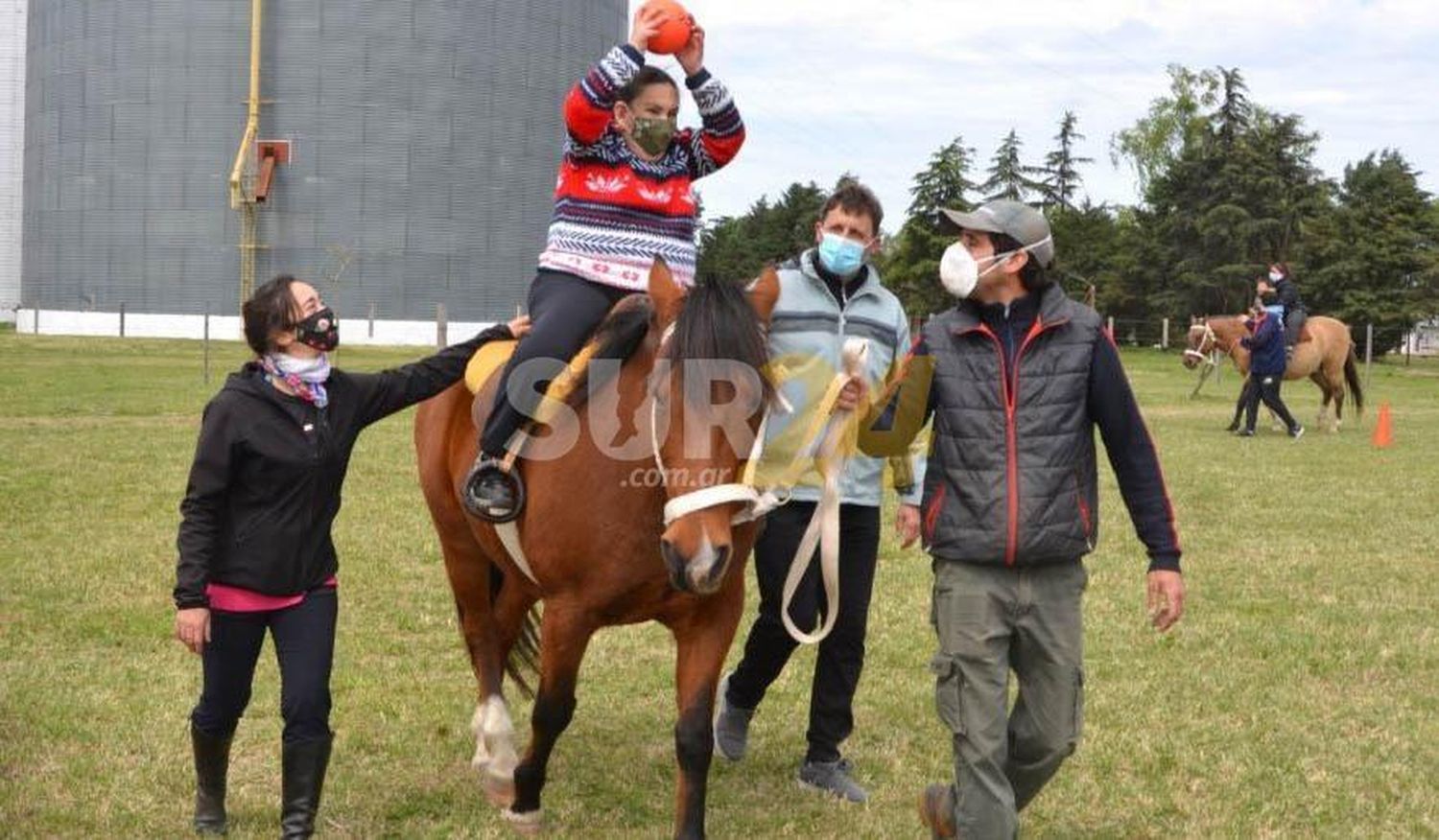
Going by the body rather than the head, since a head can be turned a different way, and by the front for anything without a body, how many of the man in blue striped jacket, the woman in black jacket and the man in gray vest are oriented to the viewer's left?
0

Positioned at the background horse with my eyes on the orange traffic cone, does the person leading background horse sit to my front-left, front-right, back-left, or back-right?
front-right

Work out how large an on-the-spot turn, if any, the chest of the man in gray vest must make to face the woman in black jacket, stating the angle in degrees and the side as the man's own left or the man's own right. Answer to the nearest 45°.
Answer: approximately 90° to the man's own right

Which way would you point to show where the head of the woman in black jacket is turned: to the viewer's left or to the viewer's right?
to the viewer's right

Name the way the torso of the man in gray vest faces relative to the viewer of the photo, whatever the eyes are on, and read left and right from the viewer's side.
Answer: facing the viewer

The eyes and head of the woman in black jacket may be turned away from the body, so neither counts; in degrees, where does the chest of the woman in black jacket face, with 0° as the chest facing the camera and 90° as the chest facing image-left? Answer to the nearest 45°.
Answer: approximately 315°

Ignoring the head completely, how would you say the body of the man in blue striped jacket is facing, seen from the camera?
toward the camera

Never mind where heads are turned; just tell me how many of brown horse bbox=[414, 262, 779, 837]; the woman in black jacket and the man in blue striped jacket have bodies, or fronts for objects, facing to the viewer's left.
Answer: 0

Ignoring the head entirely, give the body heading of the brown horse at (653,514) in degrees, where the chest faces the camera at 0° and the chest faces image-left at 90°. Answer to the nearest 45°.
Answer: approximately 315°

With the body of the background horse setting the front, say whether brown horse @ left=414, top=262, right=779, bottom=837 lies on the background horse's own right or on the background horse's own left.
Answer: on the background horse's own left

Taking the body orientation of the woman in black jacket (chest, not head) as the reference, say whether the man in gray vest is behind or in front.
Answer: in front

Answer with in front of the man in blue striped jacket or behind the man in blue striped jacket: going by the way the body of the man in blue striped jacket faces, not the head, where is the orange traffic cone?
behind

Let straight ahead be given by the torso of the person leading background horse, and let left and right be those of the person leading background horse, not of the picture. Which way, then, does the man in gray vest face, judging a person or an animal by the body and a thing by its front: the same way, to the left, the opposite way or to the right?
to the left

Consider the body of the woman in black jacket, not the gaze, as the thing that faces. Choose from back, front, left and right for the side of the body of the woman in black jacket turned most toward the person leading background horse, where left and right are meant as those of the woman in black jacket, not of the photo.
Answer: left

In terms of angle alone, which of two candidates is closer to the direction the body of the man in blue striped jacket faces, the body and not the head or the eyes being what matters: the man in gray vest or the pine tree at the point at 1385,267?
the man in gray vest

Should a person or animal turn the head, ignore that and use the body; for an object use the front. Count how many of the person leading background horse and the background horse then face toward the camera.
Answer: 0

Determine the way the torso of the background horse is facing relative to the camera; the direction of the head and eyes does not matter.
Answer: to the viewer's left
